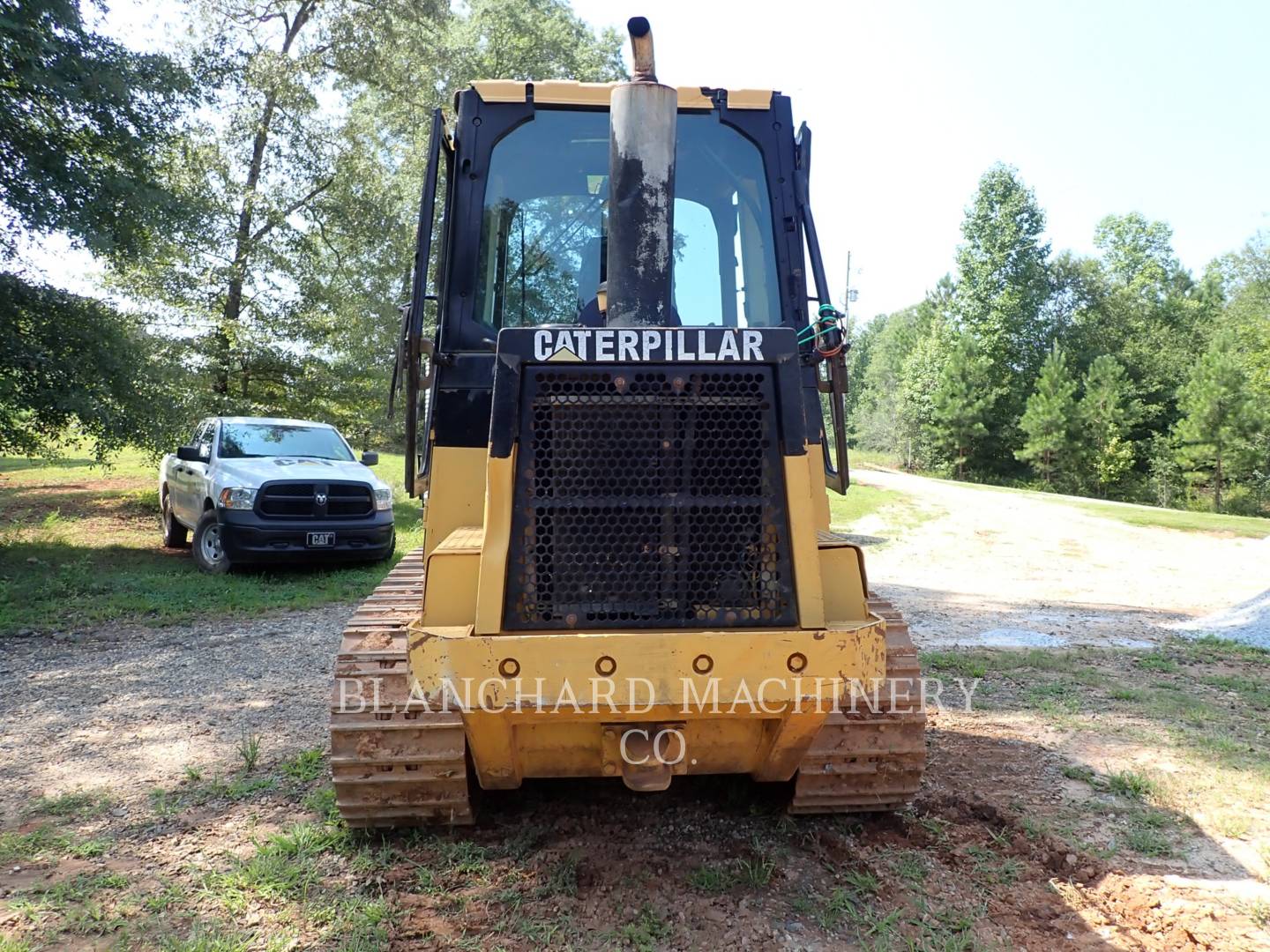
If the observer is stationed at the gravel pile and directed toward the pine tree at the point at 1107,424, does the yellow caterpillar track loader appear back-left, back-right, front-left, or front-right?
back-left

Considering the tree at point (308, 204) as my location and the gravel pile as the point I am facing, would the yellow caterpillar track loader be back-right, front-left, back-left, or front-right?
front-right

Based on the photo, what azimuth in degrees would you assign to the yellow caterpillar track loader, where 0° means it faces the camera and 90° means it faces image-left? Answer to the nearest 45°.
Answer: approximately 180°

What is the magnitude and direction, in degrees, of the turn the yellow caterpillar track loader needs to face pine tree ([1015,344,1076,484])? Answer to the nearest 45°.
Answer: approximately 45° to its right

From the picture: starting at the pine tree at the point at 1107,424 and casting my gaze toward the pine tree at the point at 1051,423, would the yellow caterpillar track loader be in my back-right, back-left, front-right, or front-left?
front-left

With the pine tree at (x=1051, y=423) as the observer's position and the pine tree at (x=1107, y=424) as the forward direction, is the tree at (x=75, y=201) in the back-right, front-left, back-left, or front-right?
back-right

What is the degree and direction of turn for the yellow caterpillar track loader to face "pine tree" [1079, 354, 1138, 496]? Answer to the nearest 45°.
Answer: approximately 45° to its right

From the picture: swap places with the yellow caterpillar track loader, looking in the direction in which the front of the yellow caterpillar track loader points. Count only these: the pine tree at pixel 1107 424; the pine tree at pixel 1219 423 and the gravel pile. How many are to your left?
0
